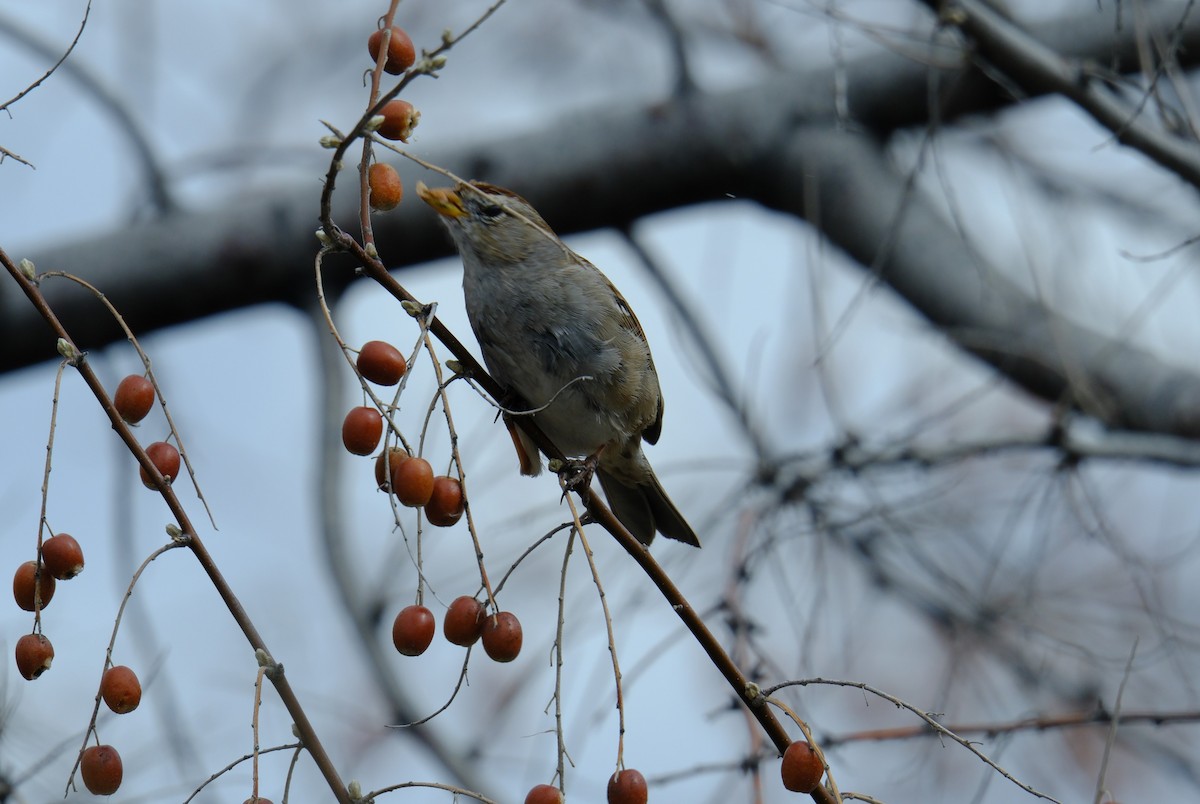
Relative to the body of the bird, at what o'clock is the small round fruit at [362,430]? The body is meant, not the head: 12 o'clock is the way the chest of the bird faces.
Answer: The small round fruit is roughly at 1 o'clock from the bird.

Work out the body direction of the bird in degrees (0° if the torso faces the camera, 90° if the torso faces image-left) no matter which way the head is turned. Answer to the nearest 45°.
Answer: approximately 45°

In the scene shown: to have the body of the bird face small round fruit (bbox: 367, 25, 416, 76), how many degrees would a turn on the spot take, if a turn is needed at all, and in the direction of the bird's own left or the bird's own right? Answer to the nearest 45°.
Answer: approximately 45° to the bird's own right

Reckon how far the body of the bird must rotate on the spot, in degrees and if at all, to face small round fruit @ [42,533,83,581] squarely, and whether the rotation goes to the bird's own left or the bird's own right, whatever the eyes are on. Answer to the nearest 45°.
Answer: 0° — it already faces it
